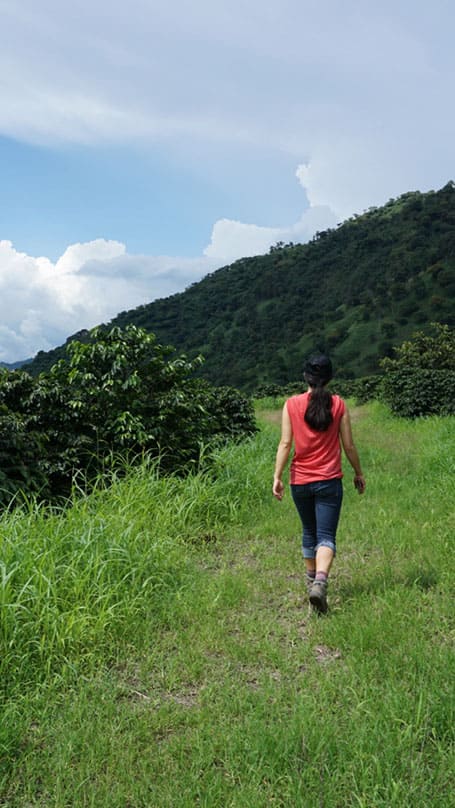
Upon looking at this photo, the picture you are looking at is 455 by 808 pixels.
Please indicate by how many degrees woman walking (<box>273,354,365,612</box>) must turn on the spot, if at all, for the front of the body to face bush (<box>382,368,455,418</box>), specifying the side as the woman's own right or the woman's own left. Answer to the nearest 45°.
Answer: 0° — they already face it

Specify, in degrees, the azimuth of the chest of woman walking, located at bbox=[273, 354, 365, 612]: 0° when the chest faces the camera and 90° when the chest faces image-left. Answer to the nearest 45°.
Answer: approximately 180°

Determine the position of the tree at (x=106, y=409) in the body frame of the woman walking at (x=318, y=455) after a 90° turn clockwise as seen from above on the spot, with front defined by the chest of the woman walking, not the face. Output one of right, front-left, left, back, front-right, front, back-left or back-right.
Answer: back-left
